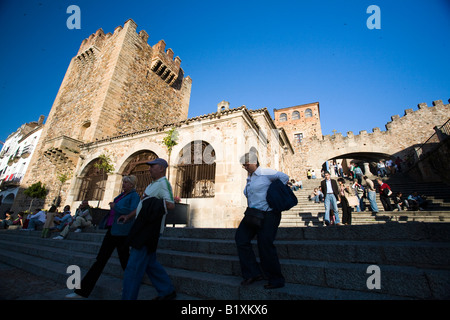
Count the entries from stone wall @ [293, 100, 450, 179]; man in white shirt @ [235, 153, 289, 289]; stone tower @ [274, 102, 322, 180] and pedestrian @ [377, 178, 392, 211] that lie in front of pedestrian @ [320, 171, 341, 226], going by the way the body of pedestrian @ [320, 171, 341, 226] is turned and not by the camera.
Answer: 1

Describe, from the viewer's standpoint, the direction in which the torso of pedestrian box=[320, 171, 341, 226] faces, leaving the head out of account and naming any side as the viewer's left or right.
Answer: facing the viewer

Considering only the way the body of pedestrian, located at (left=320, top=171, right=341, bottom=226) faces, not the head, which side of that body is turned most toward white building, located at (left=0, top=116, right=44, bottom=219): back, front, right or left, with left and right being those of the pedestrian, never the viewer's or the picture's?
right

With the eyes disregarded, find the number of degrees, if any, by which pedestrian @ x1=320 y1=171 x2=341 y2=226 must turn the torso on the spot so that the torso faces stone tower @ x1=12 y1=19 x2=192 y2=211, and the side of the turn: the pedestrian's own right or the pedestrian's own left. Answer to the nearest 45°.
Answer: approximately 90° to the pedestrian's own right

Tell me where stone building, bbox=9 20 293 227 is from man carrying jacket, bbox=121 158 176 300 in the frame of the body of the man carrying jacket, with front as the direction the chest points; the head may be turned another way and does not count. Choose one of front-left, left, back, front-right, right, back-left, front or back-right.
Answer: right

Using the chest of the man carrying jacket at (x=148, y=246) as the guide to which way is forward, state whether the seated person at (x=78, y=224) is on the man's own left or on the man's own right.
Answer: on the man's own right

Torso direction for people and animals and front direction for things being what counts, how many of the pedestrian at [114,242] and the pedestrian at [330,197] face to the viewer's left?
1

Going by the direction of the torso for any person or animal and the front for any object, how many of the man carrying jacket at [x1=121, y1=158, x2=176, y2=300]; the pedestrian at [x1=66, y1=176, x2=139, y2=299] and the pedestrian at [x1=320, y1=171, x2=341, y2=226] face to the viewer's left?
2

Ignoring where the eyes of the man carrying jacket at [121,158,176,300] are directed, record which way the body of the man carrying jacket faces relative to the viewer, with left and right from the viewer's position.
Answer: facing to the left of the viewer

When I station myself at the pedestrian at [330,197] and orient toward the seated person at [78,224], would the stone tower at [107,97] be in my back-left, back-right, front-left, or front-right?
front-right

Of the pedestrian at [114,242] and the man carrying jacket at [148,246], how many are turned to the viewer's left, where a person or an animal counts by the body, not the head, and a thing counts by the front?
2

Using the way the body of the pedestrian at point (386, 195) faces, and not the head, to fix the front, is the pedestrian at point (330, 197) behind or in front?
in front

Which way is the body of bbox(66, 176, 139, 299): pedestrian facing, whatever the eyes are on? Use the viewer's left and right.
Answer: facing to the left of the viewer

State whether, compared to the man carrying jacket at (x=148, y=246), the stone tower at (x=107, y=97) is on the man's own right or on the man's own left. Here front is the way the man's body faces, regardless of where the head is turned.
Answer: on the man's own right

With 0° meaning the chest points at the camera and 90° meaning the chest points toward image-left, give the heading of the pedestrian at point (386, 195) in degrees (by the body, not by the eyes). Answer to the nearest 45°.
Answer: approximately 45°
